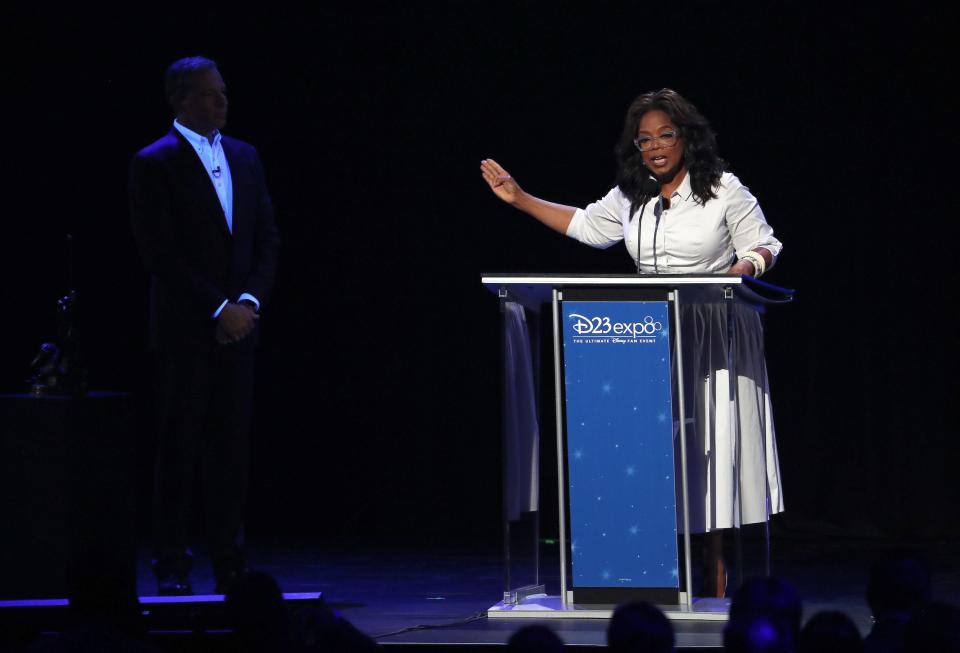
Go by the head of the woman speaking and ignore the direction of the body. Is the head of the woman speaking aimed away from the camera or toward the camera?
toward the camera

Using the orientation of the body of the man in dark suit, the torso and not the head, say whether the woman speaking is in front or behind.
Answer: in front

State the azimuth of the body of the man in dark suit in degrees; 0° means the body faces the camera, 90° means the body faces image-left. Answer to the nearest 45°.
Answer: approximately 315°

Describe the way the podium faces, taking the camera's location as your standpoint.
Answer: facing the viewer

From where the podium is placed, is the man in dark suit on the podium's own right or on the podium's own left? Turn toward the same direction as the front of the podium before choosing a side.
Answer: on the podium's own right

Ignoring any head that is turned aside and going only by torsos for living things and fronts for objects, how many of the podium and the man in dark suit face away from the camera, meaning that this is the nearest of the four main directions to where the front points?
0

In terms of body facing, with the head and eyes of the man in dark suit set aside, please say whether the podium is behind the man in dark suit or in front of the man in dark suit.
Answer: in front
